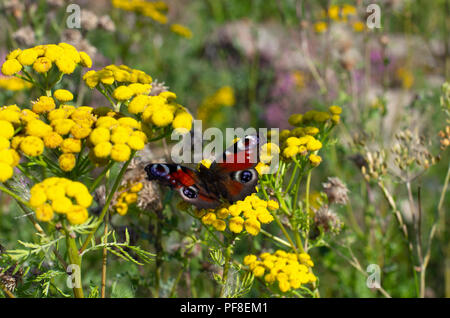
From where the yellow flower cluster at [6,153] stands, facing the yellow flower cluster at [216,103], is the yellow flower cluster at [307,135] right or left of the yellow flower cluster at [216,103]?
right

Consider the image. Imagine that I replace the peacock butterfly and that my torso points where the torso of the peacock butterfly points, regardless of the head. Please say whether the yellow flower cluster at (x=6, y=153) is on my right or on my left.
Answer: on my left

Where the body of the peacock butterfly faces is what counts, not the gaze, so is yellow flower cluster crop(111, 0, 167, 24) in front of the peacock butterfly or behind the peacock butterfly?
in front

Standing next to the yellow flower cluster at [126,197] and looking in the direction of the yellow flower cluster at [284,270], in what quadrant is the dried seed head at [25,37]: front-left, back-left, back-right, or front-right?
back-left
